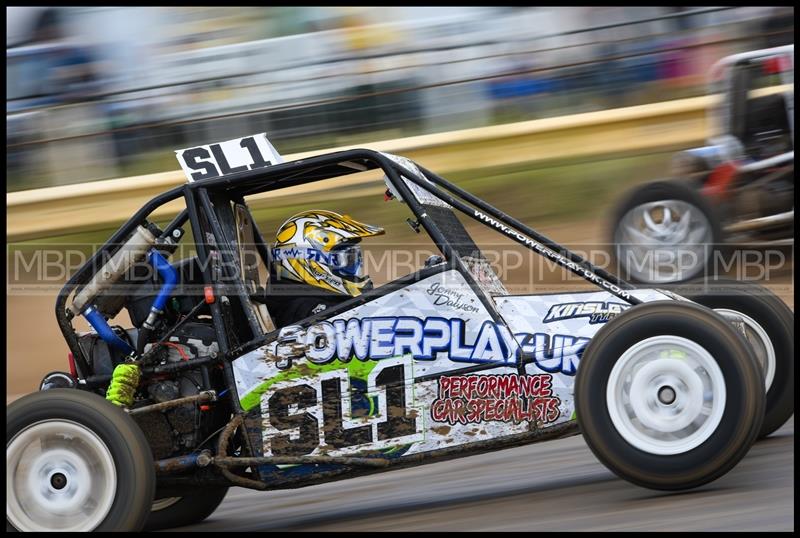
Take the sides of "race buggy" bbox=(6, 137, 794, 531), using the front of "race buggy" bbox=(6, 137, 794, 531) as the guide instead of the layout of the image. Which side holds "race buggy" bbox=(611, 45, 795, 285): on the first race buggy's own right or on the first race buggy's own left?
on the first race buggy's own left

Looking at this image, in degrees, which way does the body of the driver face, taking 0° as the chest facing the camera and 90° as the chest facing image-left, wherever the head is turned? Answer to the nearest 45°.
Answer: approximately 270°

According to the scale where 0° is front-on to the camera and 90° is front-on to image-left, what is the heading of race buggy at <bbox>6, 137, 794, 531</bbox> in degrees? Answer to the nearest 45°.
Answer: approximately 270°

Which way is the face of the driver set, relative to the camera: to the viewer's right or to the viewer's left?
to the viewer's right
